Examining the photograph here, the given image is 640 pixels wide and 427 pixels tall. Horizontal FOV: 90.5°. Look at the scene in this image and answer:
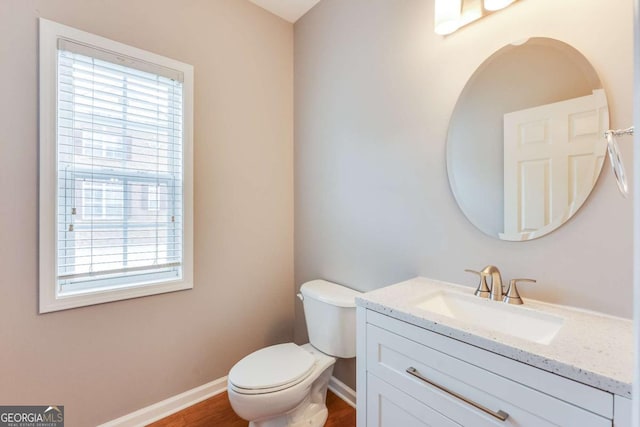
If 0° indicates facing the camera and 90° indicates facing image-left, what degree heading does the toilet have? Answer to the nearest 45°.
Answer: approximately 45°

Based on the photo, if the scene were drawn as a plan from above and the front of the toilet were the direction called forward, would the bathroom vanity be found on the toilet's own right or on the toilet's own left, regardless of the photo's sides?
on the toilet's own left
